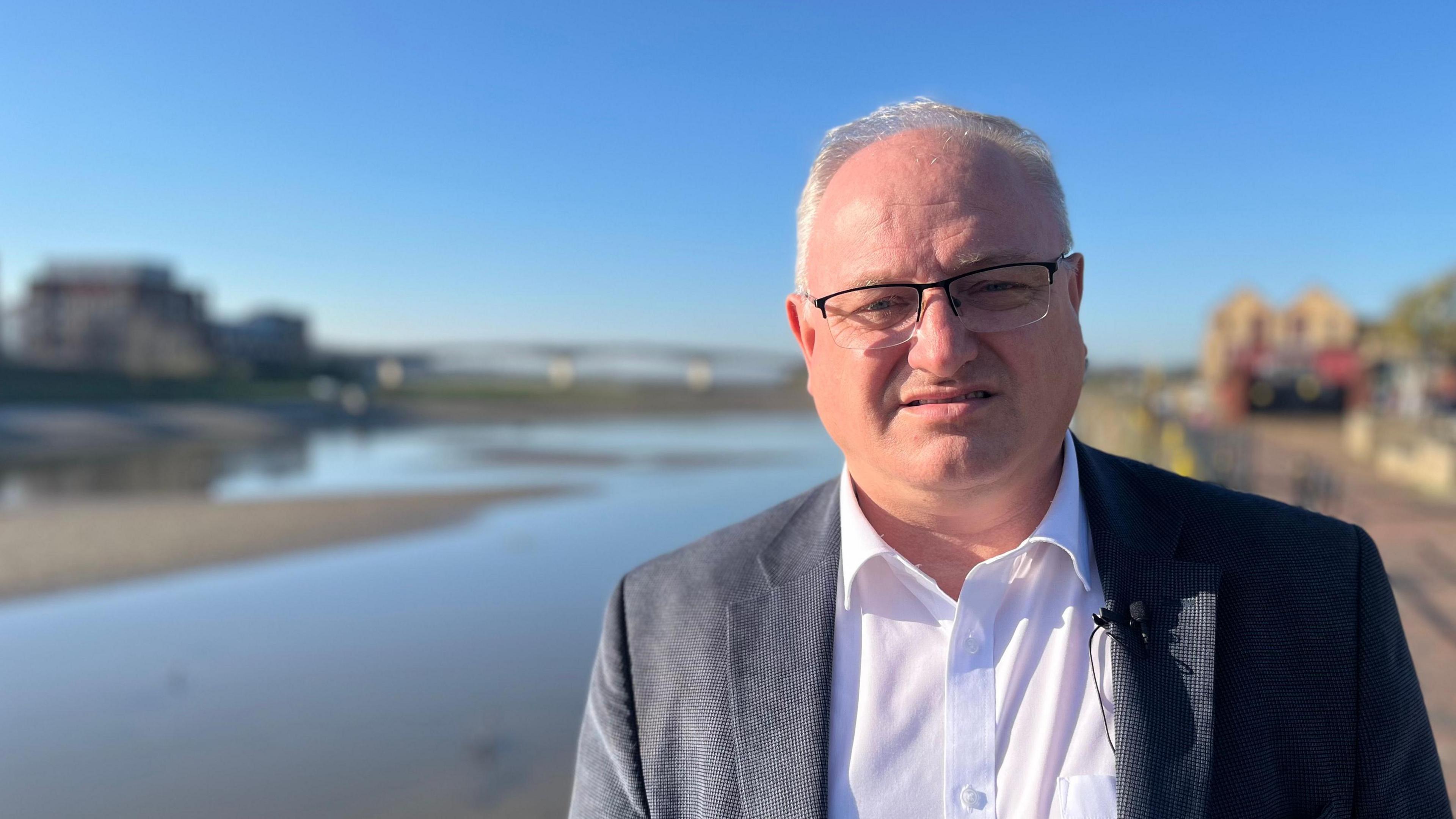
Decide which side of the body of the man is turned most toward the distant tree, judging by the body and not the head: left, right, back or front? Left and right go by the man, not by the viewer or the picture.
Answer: back

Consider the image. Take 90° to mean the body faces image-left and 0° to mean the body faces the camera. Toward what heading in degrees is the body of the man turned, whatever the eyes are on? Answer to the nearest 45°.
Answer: approximately 0°
